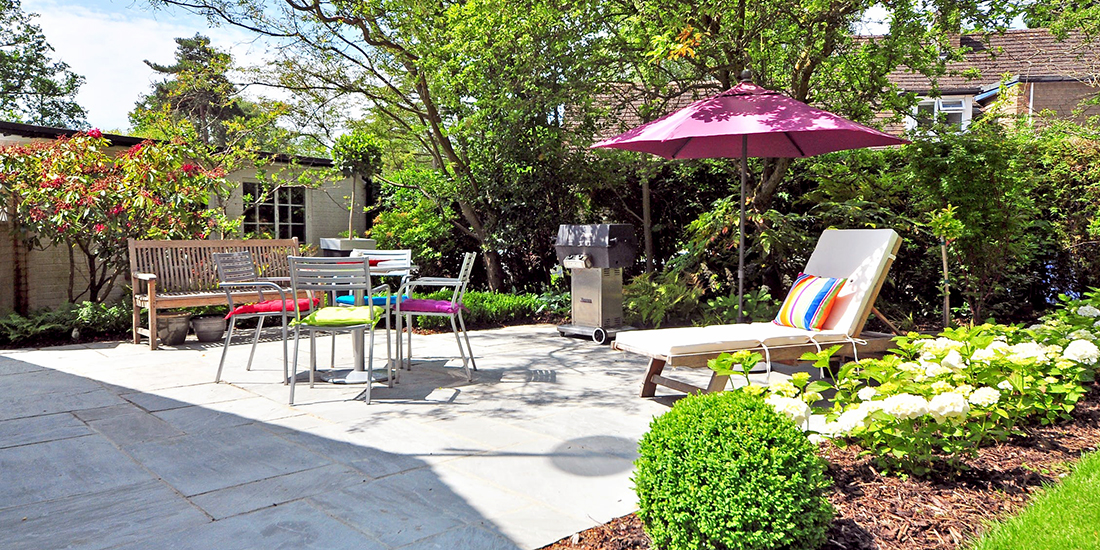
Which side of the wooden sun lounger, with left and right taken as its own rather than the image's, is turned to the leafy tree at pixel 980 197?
back

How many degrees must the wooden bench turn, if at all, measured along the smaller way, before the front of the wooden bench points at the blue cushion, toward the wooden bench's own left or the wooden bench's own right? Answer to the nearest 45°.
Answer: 0° — it already faces it

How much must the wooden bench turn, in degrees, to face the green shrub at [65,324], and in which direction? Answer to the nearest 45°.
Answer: approximately 135° to its right

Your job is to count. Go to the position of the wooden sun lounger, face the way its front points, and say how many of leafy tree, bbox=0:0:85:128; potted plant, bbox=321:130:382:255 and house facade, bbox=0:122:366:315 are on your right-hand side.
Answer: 3

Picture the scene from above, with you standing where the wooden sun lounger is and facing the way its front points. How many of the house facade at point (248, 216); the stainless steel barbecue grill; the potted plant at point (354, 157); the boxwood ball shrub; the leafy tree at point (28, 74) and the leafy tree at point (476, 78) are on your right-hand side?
5

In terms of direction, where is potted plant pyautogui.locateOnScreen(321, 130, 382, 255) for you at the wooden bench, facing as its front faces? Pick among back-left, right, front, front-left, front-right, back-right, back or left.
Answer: left

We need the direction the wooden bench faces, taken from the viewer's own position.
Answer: facing the viewer and to the right of the viewer

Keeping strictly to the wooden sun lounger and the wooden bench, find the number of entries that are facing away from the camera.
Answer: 0

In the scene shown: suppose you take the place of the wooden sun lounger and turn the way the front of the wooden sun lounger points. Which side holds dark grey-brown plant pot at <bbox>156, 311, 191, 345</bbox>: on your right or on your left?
on your right

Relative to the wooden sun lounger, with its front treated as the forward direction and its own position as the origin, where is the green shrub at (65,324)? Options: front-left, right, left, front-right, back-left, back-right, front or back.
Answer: front-right

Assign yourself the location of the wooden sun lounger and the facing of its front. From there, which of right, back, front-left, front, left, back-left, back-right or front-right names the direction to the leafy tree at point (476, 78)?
right

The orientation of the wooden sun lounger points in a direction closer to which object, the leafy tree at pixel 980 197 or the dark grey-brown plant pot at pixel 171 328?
the dark grey-brown plant pot
